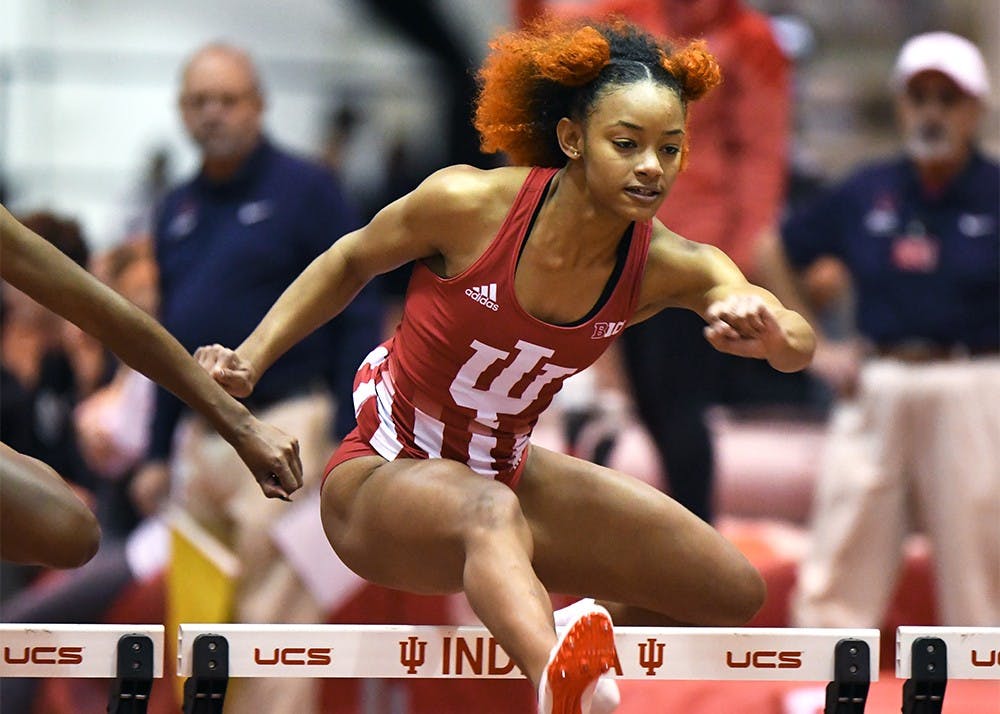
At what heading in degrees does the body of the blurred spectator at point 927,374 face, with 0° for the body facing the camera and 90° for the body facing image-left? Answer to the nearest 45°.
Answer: approximately 0°

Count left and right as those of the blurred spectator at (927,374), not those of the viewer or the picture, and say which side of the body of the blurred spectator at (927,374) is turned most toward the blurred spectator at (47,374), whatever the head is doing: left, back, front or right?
right

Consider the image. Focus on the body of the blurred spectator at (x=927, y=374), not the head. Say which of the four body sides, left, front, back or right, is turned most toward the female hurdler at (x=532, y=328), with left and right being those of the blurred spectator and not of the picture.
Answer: front

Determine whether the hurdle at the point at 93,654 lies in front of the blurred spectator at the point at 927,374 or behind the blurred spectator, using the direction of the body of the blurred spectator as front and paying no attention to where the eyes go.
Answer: in front

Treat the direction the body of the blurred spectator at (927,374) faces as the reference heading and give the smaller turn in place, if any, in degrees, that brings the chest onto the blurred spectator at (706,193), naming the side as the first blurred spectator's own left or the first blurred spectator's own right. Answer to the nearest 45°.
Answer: approximately 45° to the first blurred spectator's own right

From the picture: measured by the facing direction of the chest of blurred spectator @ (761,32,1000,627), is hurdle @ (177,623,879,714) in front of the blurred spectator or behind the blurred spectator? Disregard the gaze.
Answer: in front

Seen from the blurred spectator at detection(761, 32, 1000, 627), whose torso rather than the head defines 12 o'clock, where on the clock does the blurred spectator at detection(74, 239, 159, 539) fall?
the blurred spectator at detection(74, 239, 159, 539) is roughly at 3 o'clock from the blurred spectator at detection(761, 32, 1000, 627).

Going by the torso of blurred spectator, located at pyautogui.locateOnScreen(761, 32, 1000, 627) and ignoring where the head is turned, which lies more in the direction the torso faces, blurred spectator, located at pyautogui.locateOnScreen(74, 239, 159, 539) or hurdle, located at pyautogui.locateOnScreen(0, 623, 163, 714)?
the hurdle
